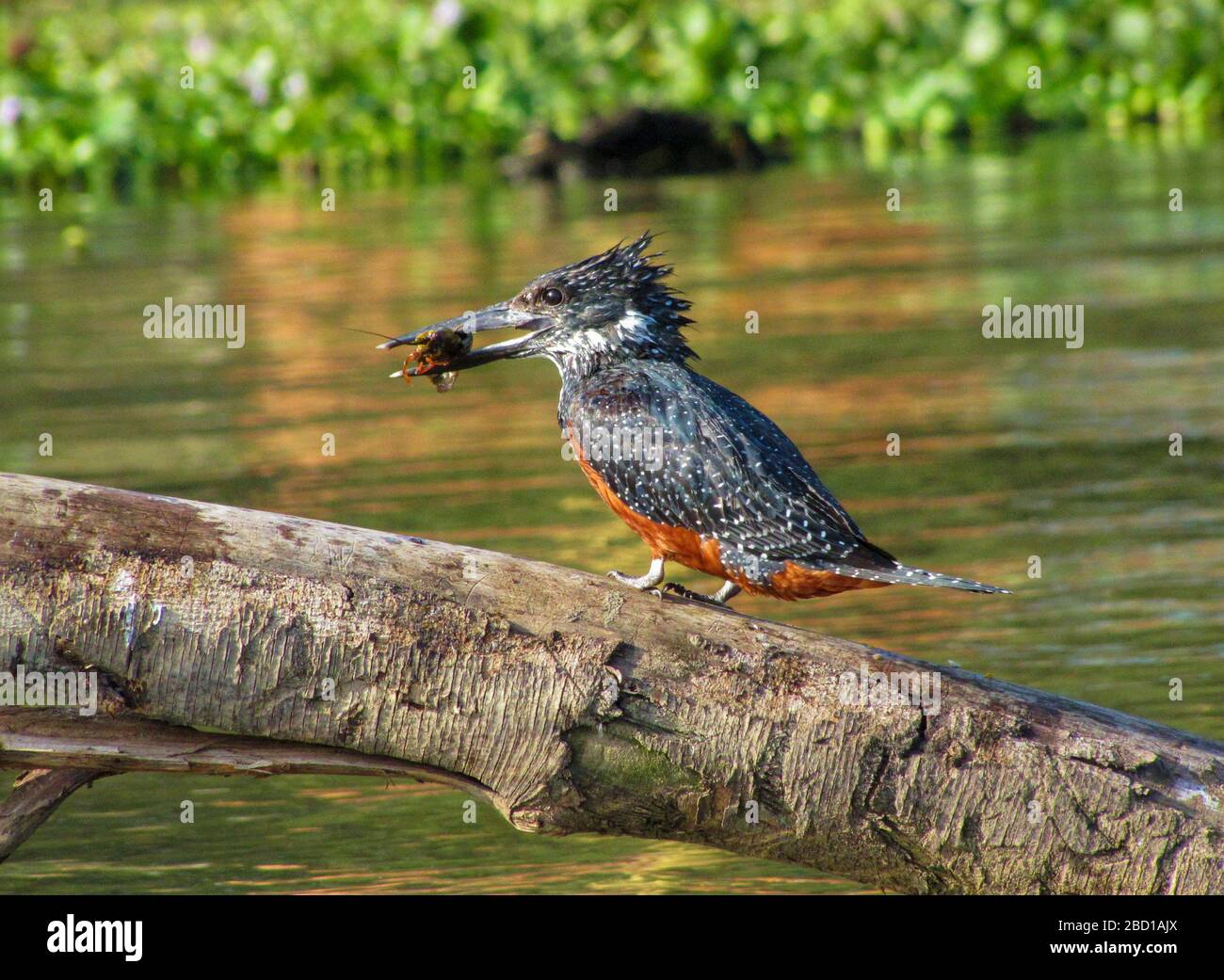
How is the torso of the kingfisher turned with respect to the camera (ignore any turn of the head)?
to the viewer's left
